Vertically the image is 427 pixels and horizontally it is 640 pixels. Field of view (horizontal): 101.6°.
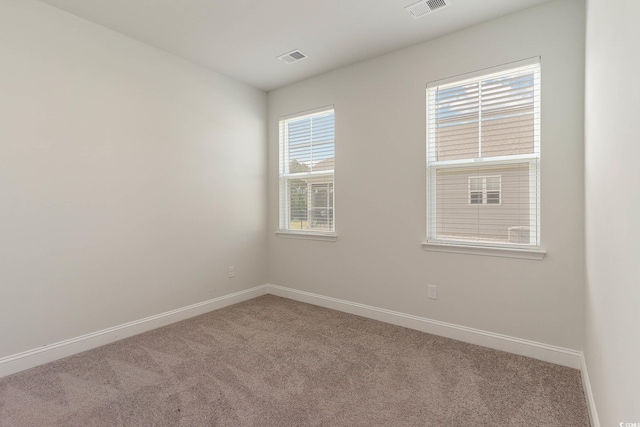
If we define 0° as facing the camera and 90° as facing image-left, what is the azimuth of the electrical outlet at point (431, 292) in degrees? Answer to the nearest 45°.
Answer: approximately 0°

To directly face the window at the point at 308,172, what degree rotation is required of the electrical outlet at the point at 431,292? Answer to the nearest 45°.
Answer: approximately 90° to its right
